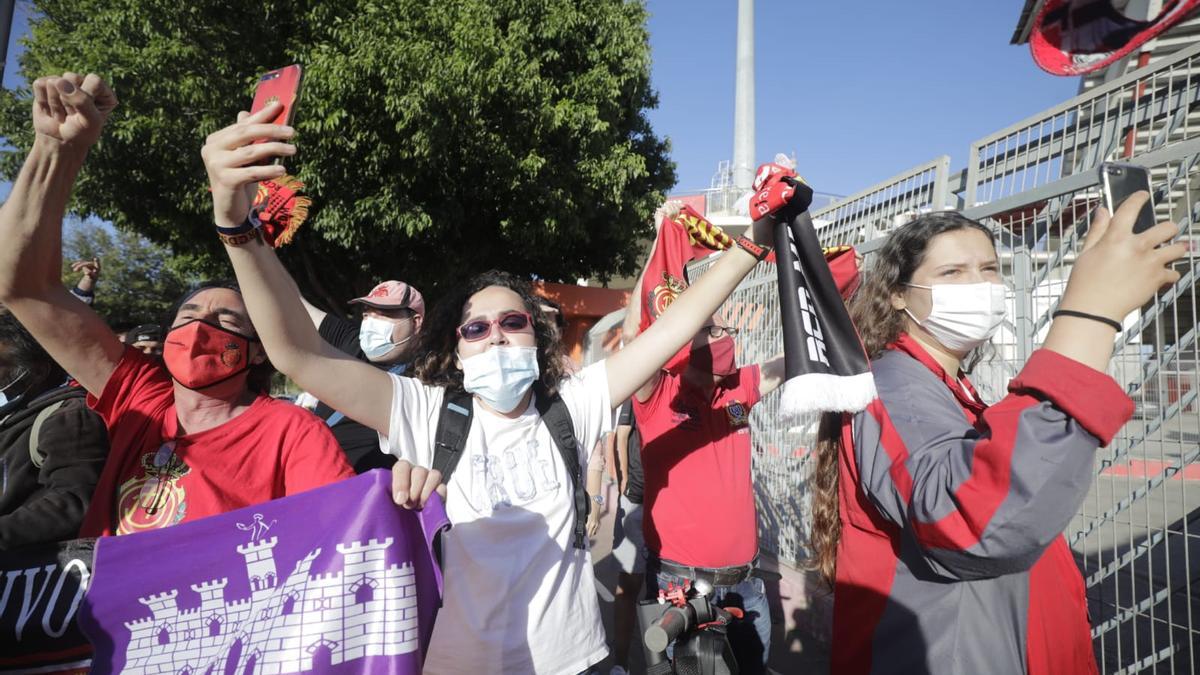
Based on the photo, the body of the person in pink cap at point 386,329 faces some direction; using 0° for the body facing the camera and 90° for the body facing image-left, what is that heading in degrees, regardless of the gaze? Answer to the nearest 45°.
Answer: approximately 45°

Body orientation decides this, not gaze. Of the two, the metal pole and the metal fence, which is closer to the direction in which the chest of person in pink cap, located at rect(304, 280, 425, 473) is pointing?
the metal fence

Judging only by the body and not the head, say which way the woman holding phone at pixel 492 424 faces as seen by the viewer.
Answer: toward the camera

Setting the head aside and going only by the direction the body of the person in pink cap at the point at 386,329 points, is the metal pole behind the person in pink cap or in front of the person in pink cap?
behind

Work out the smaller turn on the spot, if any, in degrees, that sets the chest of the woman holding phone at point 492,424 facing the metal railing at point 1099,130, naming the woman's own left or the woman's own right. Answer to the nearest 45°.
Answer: approximately 90° to the woman's own left

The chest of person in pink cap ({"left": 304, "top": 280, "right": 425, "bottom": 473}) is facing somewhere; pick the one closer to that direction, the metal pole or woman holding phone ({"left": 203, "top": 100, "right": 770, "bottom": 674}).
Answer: the woman holding phone

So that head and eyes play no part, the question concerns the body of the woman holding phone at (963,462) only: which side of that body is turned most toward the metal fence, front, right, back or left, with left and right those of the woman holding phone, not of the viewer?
left

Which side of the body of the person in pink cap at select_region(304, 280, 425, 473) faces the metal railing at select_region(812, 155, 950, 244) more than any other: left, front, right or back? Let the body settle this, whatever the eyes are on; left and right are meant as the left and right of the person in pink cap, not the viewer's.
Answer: left

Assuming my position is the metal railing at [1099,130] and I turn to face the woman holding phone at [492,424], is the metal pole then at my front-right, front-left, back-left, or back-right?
back-right
